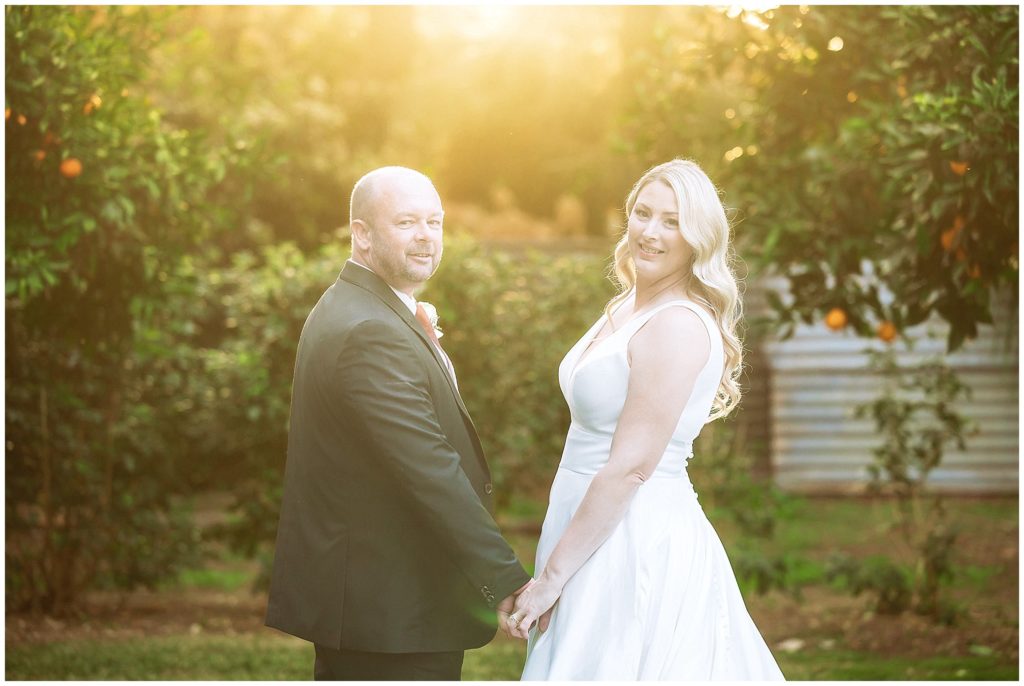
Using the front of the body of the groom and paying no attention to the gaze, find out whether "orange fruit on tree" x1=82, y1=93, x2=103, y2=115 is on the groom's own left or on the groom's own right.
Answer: on the groom's own left

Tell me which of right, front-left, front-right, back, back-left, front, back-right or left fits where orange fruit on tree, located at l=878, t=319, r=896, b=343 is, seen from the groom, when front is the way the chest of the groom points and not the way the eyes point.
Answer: front-left

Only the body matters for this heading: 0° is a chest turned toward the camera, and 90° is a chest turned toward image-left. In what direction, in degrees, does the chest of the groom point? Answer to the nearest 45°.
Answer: approximately 270°

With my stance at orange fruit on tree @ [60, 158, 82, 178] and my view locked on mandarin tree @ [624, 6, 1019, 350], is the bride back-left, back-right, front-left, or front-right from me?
front-right

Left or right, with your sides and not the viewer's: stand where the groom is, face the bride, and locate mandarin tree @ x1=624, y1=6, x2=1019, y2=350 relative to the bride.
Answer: left

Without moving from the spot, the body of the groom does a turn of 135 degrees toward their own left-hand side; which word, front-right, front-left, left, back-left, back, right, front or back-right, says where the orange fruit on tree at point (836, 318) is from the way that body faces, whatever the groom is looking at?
right

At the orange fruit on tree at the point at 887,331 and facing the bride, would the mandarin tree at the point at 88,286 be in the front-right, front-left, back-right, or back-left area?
front-right

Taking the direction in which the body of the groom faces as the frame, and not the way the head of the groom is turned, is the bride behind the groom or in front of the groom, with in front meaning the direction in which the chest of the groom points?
in front

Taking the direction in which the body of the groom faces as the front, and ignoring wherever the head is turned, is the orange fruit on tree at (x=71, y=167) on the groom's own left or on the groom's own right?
on the groom's own left
